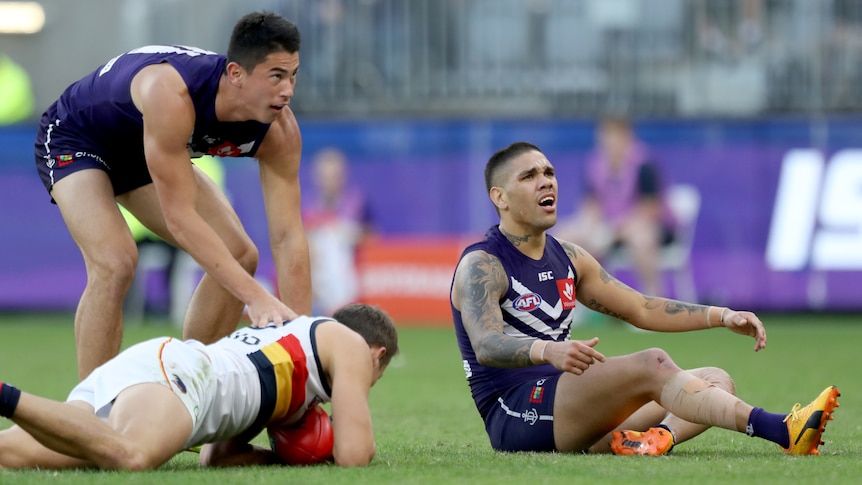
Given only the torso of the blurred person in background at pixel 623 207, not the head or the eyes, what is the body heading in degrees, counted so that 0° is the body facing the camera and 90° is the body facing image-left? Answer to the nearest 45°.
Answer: approximately 0°

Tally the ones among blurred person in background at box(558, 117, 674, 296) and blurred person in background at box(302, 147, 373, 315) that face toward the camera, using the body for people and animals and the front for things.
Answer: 2

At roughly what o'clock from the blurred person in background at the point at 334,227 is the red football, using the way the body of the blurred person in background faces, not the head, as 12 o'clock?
The red football is roughly at 12 o'clock from the blurred person in background.

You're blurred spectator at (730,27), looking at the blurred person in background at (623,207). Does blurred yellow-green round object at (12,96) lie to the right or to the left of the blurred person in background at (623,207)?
right

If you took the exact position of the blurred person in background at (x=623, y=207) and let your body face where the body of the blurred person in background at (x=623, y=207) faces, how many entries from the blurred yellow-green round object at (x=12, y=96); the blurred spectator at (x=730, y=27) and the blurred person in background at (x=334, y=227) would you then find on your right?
2
